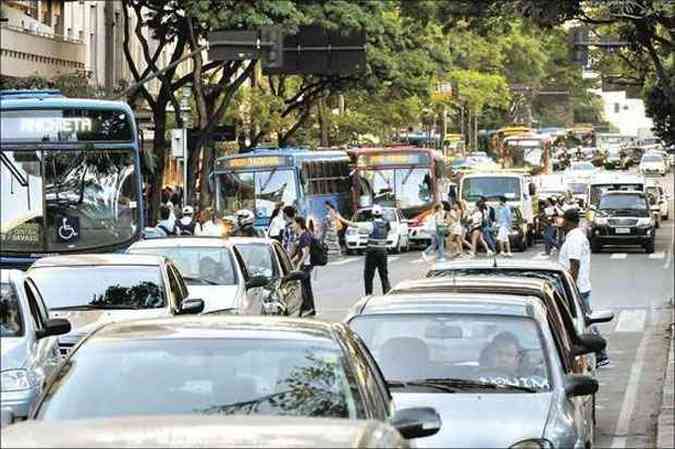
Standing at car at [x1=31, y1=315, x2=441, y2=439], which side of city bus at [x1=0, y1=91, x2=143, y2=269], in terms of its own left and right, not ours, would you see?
front

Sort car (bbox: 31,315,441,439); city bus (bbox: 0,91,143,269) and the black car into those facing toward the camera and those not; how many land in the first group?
3

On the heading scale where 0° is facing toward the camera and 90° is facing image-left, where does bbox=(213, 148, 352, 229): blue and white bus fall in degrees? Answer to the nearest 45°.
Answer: approximately 45°

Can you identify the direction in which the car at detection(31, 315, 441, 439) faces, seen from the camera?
facing the viewer

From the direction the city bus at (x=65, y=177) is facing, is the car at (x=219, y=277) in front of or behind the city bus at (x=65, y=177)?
in front

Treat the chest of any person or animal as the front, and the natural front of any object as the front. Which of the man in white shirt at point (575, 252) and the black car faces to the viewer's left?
the man in white shirt

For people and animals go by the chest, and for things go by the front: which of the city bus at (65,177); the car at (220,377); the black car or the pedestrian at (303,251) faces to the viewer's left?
the pedestrian

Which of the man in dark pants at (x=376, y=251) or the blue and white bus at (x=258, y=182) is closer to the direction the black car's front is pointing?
the man in dark pants

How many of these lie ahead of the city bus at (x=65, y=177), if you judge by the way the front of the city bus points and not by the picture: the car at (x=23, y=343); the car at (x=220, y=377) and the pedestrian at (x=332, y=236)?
2

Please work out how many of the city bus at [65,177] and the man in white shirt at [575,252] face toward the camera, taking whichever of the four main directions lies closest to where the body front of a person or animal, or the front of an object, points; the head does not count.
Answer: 1

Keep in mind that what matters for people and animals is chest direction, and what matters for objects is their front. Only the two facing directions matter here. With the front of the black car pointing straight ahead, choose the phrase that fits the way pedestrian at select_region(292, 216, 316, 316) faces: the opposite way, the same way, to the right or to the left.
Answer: to the right

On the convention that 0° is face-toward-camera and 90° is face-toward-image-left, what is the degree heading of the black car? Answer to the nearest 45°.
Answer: approximately 0°

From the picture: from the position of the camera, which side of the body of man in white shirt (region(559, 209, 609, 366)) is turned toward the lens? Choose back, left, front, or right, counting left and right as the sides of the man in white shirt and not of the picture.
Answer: left

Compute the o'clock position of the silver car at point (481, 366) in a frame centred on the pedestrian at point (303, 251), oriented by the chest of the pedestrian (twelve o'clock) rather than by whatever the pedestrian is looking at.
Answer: The silver car is roughly at 9 o'clock from the pedestrian.

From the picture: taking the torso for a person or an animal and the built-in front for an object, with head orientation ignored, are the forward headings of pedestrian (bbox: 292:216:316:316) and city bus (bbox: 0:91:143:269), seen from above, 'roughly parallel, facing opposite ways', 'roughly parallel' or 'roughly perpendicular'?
roughly perpendicular

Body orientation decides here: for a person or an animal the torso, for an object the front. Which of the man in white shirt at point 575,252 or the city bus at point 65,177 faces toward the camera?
the city bus
